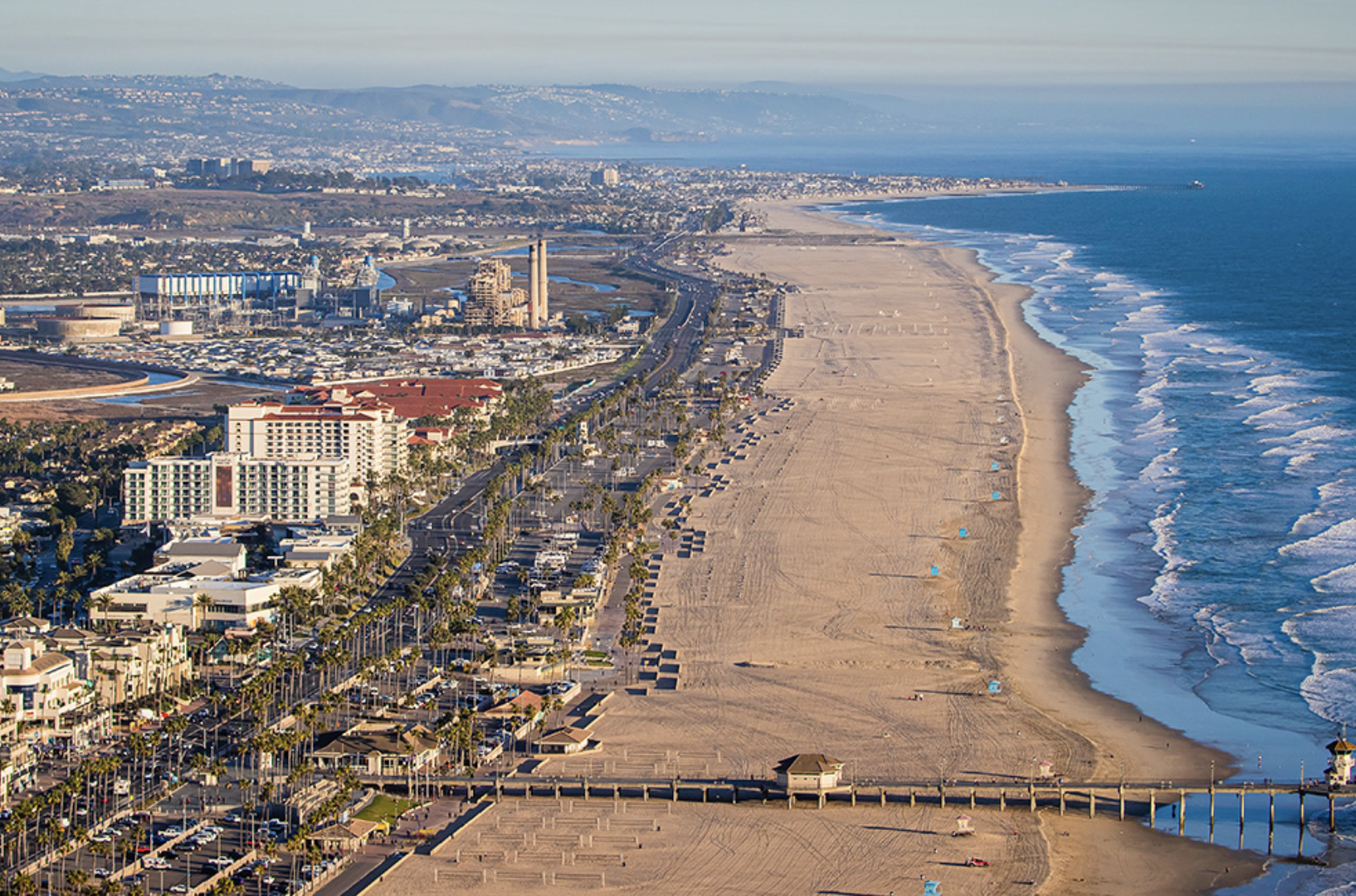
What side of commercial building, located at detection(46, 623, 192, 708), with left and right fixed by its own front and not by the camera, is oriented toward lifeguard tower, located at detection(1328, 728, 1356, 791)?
front

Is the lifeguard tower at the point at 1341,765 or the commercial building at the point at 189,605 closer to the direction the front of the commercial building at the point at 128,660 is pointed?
the lifeguard tower

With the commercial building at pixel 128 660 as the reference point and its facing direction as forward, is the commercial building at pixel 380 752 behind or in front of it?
in front

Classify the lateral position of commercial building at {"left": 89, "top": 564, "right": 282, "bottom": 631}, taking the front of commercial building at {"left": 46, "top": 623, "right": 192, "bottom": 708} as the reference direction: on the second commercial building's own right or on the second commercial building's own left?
on the second commercial building's own left

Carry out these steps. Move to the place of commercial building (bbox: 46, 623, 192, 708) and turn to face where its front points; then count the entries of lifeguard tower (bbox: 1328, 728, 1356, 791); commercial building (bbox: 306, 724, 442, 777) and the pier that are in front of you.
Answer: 3

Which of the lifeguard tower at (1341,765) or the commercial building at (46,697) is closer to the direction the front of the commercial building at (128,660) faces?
the lifeguard tower

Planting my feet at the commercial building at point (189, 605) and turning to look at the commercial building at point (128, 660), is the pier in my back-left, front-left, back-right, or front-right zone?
front-left

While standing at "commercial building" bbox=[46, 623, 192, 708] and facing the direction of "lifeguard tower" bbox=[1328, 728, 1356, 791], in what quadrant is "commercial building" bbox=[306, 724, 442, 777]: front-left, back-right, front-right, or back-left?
front-right

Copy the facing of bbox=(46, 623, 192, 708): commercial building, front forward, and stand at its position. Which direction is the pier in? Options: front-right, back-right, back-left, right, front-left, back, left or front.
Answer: front

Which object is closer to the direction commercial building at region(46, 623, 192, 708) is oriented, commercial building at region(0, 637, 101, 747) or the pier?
the pier

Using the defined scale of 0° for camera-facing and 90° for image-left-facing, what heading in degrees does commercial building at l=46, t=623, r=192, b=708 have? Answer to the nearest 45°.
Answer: approximately 315°
